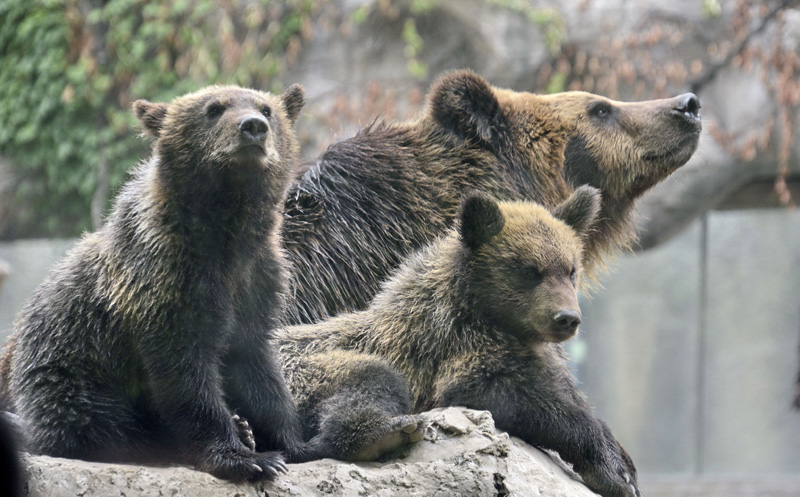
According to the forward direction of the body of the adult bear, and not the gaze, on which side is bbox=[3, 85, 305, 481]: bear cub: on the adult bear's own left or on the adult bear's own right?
on the adult bear's own right

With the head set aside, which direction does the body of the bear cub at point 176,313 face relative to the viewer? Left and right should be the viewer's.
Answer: facing the viewer and to the right of the viewer

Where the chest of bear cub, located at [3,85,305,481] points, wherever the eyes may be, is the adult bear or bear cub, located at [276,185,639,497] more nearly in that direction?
the bear cub

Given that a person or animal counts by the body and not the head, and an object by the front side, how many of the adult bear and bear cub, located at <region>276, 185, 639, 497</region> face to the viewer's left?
0

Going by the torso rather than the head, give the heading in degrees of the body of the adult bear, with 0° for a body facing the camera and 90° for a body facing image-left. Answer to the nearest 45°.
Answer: approximately 270°

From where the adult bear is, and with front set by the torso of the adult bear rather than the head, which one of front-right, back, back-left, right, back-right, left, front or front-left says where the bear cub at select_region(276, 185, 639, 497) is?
right

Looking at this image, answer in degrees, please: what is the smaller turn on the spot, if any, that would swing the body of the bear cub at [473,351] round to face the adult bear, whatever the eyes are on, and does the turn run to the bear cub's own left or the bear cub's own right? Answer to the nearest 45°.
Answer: approximately 135° to the bear cub's own left
